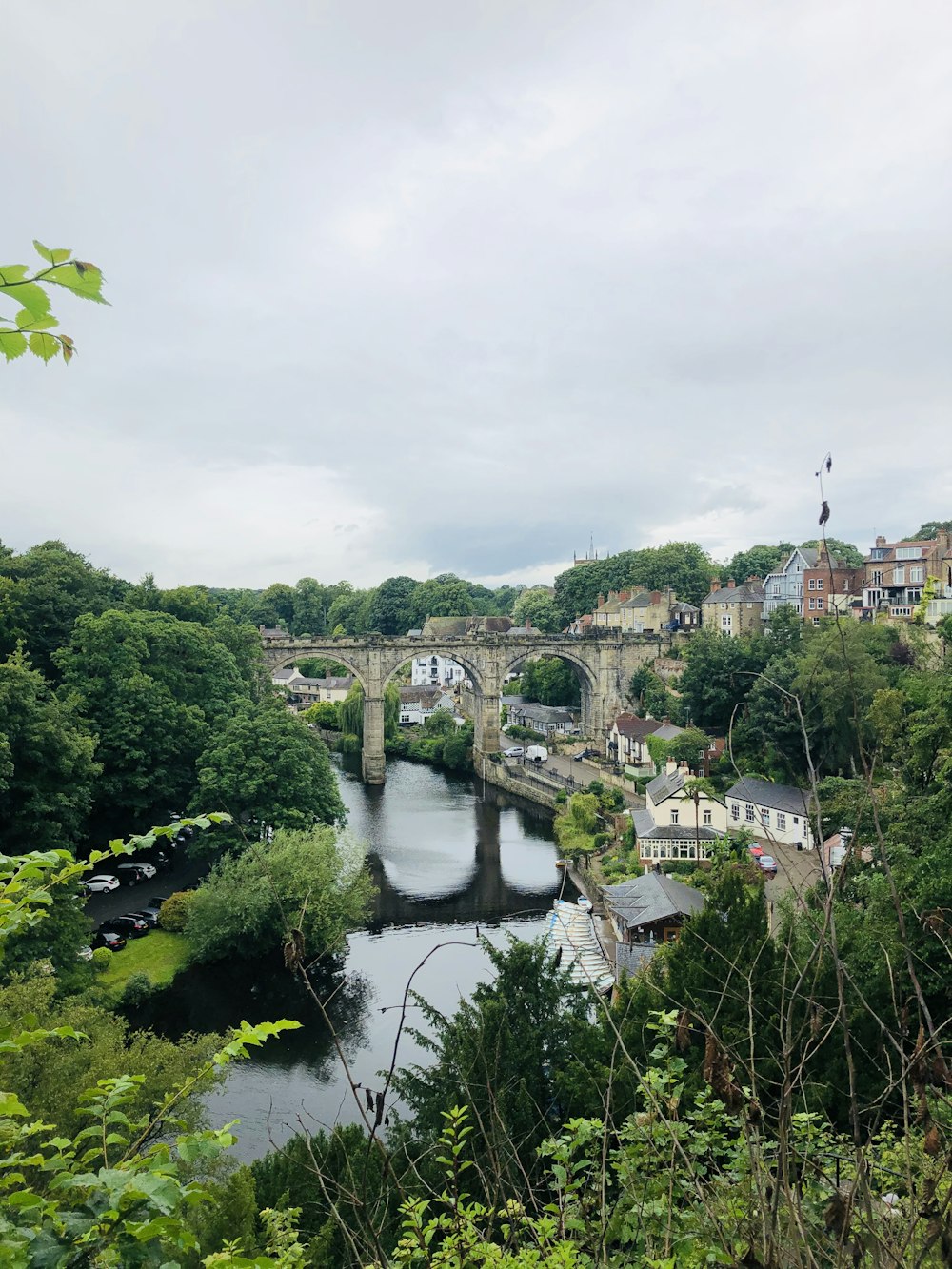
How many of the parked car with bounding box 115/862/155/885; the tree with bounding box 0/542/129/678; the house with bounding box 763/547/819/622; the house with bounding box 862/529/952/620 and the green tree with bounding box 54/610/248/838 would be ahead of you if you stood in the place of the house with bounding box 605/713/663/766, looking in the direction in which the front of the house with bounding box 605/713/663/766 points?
3

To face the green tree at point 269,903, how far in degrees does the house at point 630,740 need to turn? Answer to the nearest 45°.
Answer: approximately 45° to its left

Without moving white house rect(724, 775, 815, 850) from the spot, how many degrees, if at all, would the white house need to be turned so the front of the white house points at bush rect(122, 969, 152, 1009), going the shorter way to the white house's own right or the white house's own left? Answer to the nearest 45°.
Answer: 0° — it already faces it

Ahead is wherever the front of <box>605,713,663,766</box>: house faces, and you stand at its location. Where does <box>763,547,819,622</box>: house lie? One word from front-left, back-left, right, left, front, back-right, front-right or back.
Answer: back

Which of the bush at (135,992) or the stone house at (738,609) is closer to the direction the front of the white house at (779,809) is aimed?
the bush

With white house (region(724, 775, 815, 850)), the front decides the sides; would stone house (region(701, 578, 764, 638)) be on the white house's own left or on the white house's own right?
on the white house's own right

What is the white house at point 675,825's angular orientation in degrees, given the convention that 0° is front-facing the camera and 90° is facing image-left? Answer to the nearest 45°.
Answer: approximately 0°
